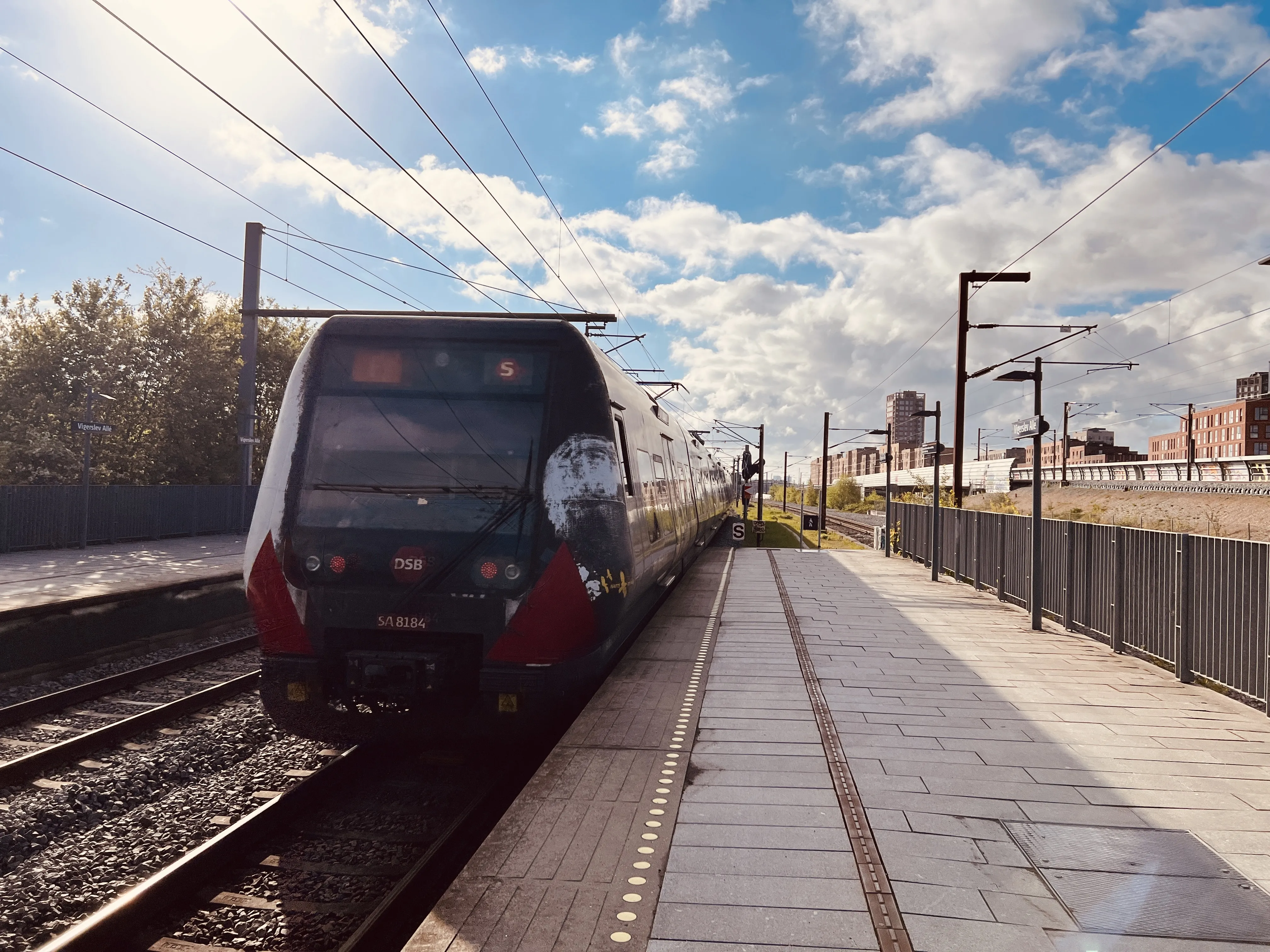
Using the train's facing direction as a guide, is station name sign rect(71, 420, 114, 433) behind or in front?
behind

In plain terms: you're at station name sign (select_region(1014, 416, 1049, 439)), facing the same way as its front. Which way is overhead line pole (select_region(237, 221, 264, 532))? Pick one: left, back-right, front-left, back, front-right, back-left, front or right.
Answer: front-right

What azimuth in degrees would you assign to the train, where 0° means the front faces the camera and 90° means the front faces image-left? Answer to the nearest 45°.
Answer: approximately 0°

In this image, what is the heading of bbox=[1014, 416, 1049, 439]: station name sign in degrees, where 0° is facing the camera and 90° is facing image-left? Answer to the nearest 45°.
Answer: approximately 45°

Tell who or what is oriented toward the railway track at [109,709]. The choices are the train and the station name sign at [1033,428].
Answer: the station name sign

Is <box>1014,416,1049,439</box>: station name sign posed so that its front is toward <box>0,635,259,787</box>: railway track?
yes

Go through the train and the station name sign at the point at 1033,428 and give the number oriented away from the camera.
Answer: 0

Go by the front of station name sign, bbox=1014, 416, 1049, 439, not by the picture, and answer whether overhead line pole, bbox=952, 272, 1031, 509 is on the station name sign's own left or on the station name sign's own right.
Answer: on the station name sign's own right

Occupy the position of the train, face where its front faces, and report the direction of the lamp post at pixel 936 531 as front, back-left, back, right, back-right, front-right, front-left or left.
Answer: back-left

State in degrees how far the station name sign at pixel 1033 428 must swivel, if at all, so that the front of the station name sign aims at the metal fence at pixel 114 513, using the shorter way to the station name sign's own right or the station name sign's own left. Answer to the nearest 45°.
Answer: approximately 45° to the station name sign's own right

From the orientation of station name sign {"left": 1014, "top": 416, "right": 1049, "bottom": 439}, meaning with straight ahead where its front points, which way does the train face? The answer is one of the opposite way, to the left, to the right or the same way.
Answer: to the left

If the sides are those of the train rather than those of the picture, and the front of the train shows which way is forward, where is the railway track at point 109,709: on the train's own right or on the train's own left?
on the train's own right

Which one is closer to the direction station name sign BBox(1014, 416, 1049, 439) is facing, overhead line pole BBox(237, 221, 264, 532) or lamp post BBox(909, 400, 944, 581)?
the overhead line pole

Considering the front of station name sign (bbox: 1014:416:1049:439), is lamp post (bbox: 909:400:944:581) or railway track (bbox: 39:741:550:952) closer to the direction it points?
the railway track

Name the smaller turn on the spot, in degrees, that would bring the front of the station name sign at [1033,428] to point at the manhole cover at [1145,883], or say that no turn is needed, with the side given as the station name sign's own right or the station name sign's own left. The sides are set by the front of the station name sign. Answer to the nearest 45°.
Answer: approximately 45° to the station name sign's own left
